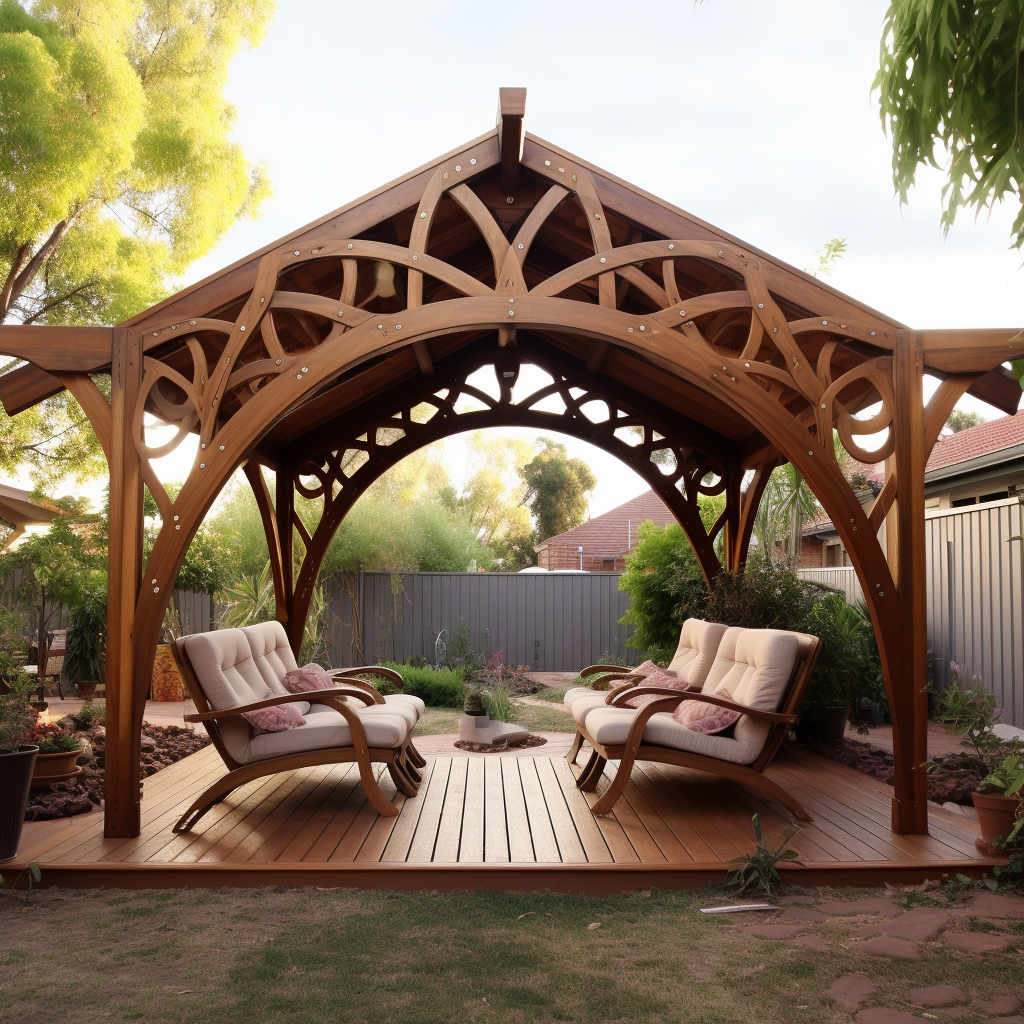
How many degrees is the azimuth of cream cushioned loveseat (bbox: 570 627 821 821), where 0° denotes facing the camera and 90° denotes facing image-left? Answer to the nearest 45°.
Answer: approximately 90°

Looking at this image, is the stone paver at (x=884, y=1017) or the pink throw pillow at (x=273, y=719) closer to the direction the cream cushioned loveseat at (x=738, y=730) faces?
the pink throw pillow

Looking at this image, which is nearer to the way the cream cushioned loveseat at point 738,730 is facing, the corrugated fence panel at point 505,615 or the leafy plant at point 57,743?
the leafy plant

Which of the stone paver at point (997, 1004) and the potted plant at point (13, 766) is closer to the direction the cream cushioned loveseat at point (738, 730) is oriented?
the potted plant

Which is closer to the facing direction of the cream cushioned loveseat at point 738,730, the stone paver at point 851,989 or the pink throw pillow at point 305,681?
the pink throw pillow

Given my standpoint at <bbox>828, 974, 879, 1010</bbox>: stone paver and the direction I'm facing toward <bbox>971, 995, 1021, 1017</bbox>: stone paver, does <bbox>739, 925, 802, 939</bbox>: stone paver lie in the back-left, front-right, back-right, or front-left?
back-left

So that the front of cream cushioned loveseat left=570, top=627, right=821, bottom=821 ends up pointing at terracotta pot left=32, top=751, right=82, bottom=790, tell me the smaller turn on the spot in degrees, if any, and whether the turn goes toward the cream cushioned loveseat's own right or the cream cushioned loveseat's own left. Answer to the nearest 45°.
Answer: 0° — it already faces it

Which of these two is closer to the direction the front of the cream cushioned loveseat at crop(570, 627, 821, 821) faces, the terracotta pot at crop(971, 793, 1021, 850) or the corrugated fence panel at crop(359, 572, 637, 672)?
the corrugated fence panel

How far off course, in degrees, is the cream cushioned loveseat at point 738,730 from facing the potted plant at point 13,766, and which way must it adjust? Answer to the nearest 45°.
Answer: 0° — it already faces it
